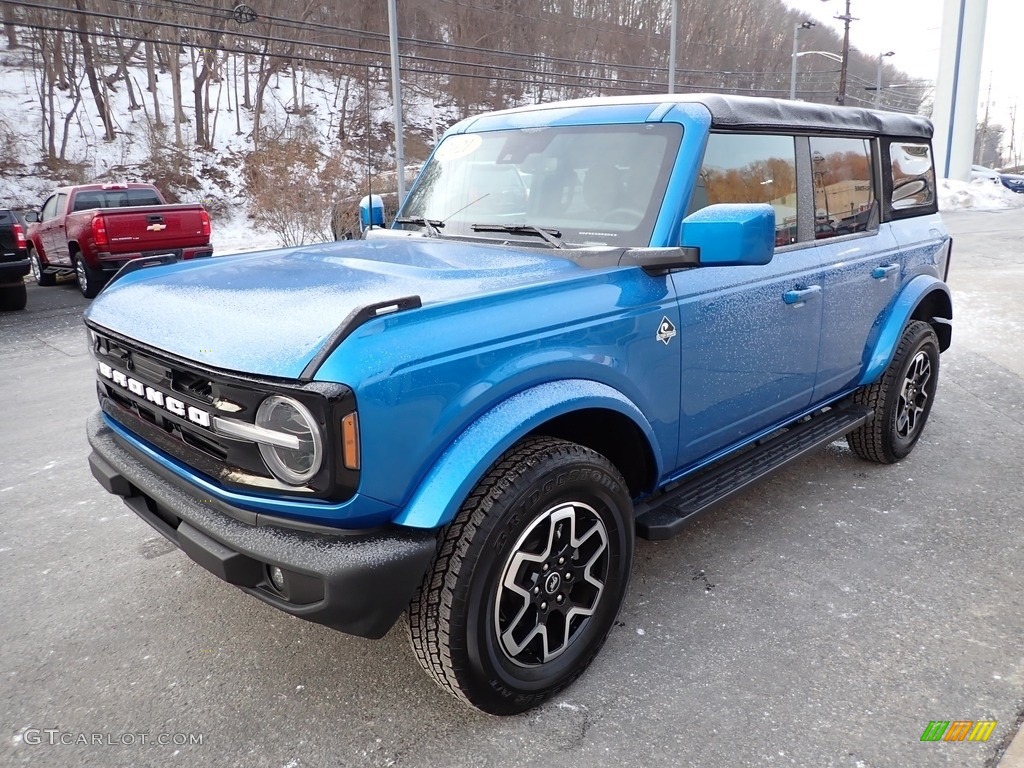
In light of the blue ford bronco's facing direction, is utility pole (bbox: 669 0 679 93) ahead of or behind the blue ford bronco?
behind

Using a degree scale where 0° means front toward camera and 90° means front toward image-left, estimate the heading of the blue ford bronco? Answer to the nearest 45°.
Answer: approximately 45°

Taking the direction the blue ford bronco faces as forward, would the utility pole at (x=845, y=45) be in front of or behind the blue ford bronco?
behind

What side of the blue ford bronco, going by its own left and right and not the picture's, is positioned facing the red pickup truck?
right

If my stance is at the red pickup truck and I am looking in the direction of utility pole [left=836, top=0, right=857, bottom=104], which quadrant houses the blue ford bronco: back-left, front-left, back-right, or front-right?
back-right
